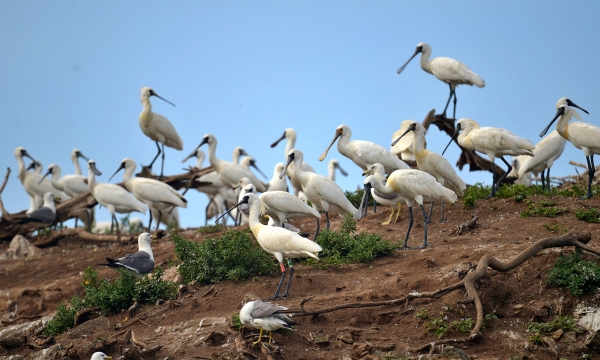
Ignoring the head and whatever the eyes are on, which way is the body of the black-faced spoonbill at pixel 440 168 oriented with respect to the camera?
to the viewer's left

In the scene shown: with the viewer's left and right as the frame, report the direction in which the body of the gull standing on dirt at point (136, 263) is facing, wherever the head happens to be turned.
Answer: facing to the right of the viewer

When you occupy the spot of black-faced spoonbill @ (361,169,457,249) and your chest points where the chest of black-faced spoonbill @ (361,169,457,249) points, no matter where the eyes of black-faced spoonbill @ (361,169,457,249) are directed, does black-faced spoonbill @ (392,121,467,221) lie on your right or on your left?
on your right

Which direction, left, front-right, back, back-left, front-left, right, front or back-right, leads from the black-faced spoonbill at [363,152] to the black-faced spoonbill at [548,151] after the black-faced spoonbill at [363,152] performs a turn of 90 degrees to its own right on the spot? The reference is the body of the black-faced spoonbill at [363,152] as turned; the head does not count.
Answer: right

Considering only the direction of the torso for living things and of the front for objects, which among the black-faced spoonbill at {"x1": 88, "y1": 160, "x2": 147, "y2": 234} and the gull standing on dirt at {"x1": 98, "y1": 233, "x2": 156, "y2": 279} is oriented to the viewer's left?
the black-faced spoonbill

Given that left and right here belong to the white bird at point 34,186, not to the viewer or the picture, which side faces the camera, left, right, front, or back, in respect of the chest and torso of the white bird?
left

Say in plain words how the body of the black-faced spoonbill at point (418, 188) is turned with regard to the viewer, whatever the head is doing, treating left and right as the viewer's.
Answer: facing to the left of the viewer

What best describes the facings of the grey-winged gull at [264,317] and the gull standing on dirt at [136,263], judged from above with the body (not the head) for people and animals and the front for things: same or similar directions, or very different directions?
very different directions

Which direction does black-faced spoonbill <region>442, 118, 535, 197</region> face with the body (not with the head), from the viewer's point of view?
to the viewer's left

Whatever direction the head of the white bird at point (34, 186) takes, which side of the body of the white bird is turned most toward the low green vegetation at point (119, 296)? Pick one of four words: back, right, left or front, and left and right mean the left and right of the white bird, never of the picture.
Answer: left

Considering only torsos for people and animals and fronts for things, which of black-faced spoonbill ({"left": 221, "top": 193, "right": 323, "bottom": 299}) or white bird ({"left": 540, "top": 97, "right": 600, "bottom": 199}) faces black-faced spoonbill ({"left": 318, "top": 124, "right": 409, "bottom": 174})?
the white bird

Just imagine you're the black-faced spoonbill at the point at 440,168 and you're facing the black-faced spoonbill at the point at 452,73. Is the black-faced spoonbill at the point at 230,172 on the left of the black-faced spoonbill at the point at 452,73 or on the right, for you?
left

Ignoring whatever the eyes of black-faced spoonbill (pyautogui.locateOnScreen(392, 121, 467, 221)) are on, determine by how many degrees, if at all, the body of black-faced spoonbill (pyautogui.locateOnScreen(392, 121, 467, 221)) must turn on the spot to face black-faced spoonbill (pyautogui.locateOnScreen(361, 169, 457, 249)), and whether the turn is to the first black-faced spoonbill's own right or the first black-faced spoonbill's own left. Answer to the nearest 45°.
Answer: approximately 90° to the first black-faced spoonbill's own left
